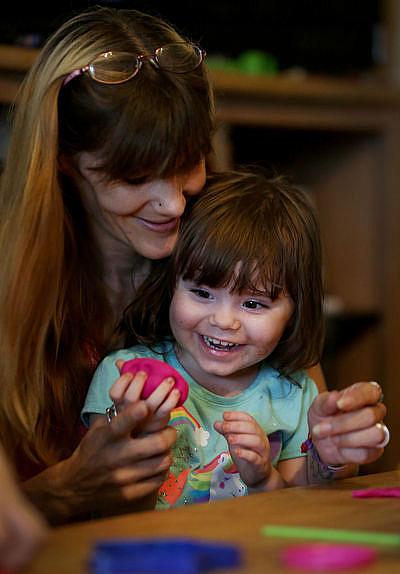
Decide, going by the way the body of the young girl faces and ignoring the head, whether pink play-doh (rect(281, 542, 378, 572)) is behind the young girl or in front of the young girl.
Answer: in front

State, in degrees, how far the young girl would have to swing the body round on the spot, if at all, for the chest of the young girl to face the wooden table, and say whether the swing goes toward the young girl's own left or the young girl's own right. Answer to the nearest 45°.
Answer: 0° — they already face it

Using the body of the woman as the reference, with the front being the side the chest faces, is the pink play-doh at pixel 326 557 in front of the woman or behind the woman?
in front

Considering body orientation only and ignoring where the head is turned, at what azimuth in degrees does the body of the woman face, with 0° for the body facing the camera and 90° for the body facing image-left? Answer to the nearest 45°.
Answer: approximately 315°

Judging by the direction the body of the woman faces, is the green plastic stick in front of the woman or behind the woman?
in front
